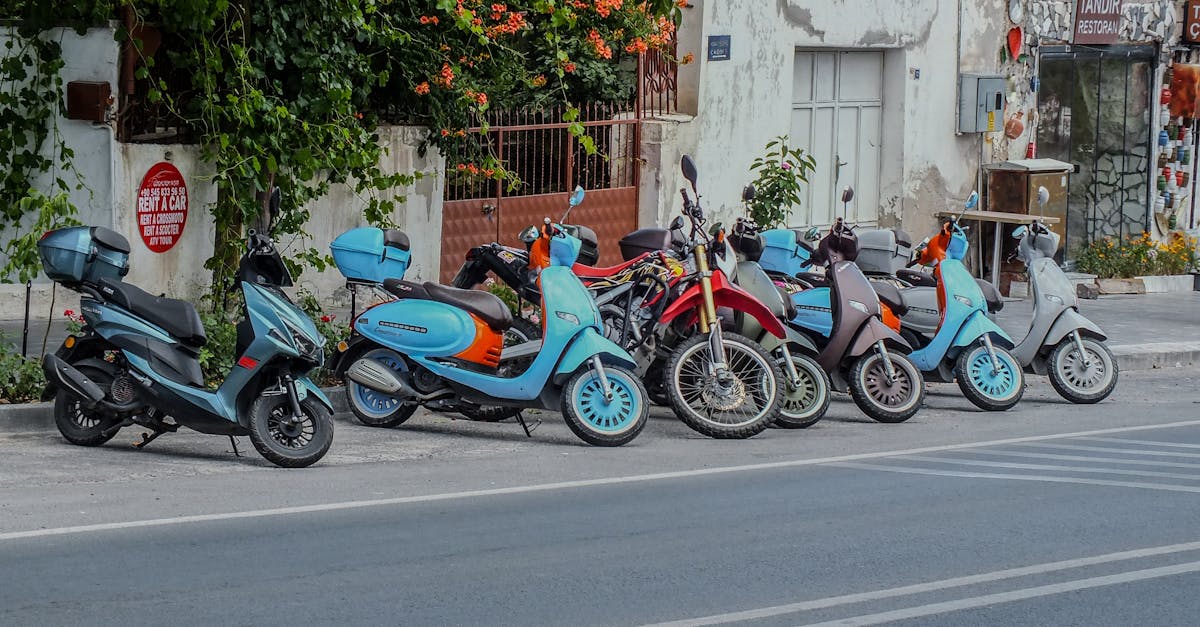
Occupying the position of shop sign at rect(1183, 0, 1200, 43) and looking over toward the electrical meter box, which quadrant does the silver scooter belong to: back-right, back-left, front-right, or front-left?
front-left

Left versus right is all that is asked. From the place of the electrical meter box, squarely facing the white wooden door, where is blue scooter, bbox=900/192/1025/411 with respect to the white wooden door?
left

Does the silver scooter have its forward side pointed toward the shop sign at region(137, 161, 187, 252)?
no

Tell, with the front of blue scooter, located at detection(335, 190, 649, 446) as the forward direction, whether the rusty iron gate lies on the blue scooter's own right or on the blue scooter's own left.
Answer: on the blue scooter's own left

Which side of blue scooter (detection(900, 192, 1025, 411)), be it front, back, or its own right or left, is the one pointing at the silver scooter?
left

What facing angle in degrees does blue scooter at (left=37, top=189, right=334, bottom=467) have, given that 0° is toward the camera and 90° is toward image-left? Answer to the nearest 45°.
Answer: approximately 315°

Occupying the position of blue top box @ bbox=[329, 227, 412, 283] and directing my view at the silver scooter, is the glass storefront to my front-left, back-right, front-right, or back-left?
front-left

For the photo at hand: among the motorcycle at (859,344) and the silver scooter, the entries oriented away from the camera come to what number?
0

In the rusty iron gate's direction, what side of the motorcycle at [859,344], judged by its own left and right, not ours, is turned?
back

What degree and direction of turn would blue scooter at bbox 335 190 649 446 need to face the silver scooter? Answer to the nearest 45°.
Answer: approximately 90° to its left

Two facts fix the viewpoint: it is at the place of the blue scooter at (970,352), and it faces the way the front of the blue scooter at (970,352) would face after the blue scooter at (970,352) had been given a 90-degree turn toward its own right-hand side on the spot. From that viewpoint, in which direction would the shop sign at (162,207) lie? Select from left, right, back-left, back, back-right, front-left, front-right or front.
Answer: front-right

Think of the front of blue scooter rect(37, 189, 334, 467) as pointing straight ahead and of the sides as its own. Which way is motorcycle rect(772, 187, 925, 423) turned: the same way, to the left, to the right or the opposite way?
the same way

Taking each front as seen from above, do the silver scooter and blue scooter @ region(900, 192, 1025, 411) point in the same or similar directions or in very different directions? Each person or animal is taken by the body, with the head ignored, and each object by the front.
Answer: same or similar directions

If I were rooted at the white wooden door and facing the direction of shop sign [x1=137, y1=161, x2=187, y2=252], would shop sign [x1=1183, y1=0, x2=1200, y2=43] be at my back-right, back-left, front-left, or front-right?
back-left

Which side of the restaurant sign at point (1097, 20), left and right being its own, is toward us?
front

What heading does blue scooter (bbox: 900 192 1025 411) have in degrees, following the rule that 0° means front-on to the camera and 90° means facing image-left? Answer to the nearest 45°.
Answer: approximately 315°

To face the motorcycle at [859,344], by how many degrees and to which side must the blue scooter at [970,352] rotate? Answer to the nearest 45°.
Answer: approximately 90° to its right

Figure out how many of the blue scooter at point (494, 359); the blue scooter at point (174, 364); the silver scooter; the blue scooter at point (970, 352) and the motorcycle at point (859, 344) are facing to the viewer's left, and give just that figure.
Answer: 0

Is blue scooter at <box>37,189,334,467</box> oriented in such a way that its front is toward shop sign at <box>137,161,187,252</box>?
no

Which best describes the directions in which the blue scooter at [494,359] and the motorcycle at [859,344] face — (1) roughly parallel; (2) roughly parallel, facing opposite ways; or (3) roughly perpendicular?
roughly parallel

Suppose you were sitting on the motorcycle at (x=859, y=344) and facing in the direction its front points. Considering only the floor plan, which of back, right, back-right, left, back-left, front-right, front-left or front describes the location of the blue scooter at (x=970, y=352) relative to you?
left
